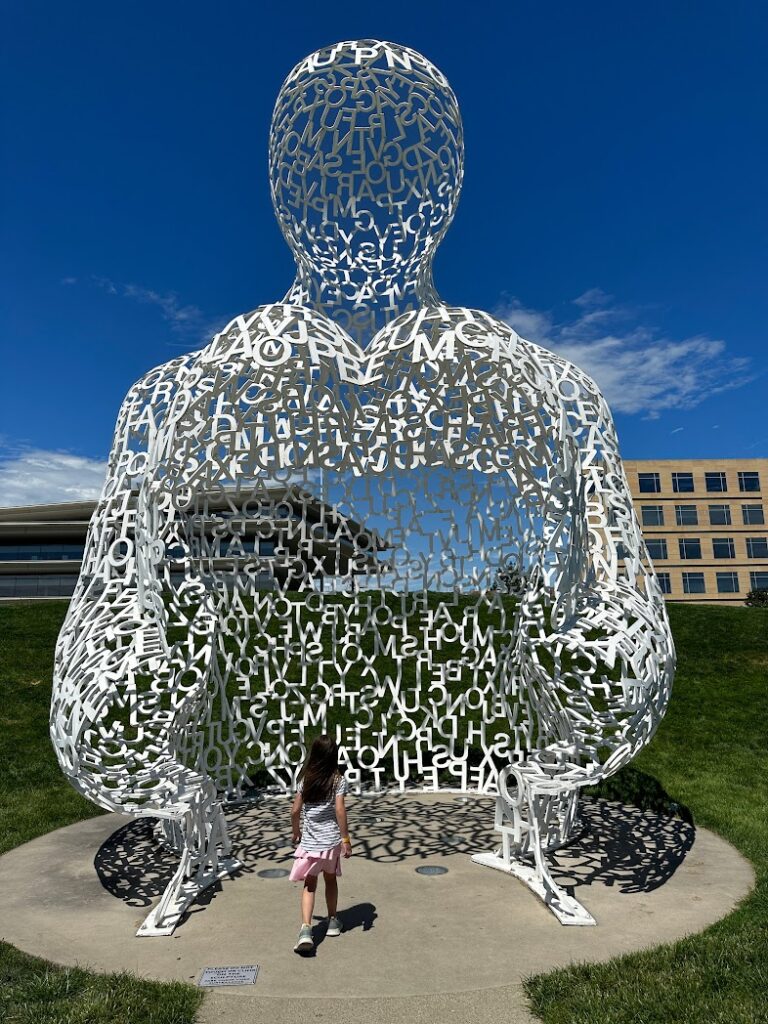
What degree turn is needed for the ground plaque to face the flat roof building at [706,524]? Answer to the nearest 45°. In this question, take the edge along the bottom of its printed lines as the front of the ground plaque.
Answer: approximately 135° to its left

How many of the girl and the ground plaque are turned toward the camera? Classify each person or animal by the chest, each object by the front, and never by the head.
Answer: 1

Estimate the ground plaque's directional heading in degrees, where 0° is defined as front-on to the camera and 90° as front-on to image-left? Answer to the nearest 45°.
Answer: approximately 0°

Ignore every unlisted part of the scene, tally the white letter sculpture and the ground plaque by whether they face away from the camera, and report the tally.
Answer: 0

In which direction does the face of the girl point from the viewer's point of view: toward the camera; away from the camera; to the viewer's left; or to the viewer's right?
away from the camera

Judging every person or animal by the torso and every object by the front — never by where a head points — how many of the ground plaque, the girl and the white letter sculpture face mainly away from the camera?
1

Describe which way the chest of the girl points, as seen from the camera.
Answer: away from the camera

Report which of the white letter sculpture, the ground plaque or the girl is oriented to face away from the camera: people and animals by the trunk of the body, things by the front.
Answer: the girl

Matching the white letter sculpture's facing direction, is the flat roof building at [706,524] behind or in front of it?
behind

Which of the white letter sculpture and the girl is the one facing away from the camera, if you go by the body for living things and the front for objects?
the girl

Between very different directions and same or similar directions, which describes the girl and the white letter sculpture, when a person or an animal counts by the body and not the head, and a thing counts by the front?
very different directions

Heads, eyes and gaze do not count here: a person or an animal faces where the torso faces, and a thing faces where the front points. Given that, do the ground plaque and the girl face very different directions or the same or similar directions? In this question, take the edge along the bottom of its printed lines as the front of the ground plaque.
very different directions
